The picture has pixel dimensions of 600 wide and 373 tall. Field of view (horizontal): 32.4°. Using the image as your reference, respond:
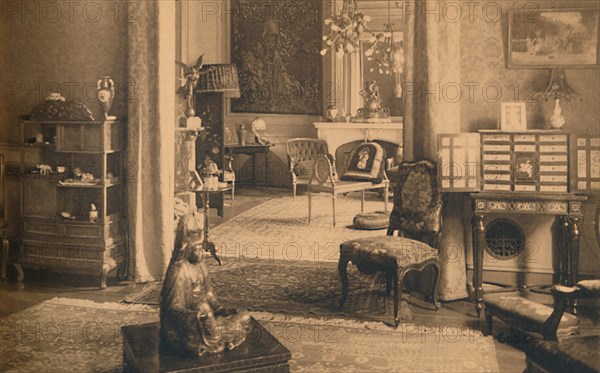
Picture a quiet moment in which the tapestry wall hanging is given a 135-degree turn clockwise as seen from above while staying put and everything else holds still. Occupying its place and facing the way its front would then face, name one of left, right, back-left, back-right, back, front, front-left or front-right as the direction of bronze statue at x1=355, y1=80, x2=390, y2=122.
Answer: back

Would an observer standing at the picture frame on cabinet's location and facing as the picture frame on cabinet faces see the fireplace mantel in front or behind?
behind

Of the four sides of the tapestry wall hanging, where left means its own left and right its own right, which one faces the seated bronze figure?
front

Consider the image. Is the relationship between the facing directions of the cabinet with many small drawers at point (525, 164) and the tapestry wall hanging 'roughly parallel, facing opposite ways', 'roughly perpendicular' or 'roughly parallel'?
roughly parallel

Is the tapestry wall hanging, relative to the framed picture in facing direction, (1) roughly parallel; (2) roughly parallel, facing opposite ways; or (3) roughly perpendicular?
roughly parallel

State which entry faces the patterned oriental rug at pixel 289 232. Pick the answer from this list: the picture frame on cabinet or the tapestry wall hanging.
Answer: the tapestry wall hanging

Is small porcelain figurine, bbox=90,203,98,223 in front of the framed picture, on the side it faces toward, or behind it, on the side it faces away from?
in front

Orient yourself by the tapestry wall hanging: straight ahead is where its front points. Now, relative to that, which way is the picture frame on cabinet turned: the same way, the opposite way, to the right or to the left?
the same way

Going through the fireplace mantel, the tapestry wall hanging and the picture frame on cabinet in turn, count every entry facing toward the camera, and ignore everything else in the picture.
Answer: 3

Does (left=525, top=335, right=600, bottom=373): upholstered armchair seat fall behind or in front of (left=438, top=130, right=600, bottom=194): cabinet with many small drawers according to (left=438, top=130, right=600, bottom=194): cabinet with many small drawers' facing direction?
in front

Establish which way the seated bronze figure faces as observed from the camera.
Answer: facing the viewer and to the right of the viewer

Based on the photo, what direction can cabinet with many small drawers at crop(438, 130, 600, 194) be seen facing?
toward the camera

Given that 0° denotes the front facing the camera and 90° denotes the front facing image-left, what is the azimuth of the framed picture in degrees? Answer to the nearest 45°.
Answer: approximately 0°

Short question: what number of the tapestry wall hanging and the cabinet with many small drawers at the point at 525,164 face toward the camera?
2

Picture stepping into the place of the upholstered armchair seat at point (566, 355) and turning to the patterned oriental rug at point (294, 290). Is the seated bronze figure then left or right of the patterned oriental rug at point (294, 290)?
left
